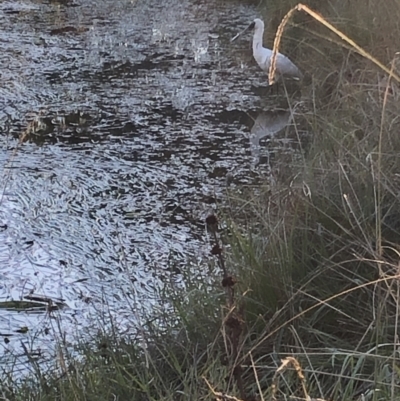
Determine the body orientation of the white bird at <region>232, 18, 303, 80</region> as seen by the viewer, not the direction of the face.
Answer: to the viewer's left
